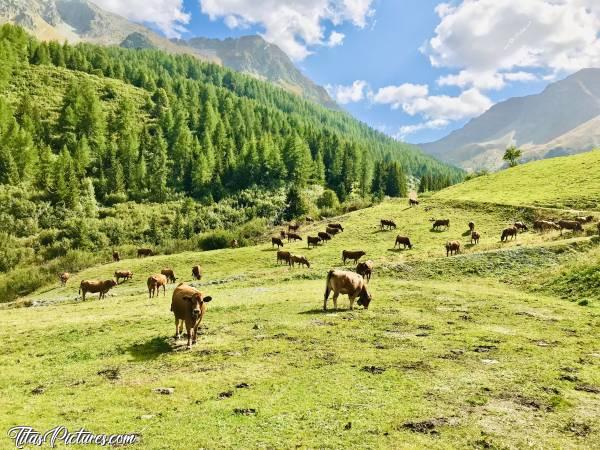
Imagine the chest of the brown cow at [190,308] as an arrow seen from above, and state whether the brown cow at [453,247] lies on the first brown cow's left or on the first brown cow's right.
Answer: on the first brown cow's left

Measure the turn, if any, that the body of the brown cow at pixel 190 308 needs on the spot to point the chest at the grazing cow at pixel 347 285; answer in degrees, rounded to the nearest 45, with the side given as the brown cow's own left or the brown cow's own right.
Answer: approximately 90° to the brown cow's own left

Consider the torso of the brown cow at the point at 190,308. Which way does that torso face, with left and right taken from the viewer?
facing the viewer and to the right of the viewer

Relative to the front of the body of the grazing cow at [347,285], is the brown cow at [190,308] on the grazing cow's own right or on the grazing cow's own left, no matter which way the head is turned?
on the grazing cow's own right

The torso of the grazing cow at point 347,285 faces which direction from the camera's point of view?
to the viewer's right

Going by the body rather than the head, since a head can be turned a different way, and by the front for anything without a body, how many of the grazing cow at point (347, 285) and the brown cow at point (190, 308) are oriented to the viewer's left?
0
